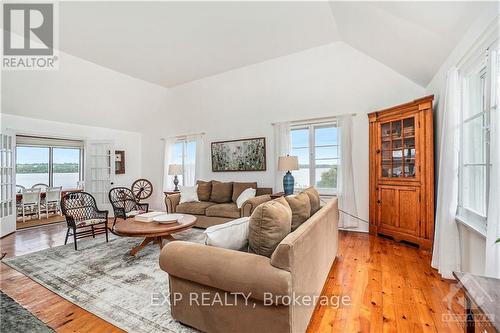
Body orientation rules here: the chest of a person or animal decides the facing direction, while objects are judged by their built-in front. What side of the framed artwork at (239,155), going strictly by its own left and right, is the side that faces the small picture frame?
right

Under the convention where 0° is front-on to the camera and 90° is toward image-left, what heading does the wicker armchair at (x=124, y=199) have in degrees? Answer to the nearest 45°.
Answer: approximately 315°

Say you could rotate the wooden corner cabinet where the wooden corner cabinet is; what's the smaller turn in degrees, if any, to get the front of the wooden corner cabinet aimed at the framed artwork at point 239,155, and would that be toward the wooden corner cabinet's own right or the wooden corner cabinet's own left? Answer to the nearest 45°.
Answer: approximately 45° to the wooden corner cabinet's own right

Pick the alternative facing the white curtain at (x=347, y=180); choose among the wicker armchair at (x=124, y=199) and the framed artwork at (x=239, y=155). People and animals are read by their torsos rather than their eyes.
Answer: the wicker armchair

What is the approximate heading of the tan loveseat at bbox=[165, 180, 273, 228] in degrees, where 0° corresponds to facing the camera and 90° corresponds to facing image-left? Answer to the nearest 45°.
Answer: approximately 45°
